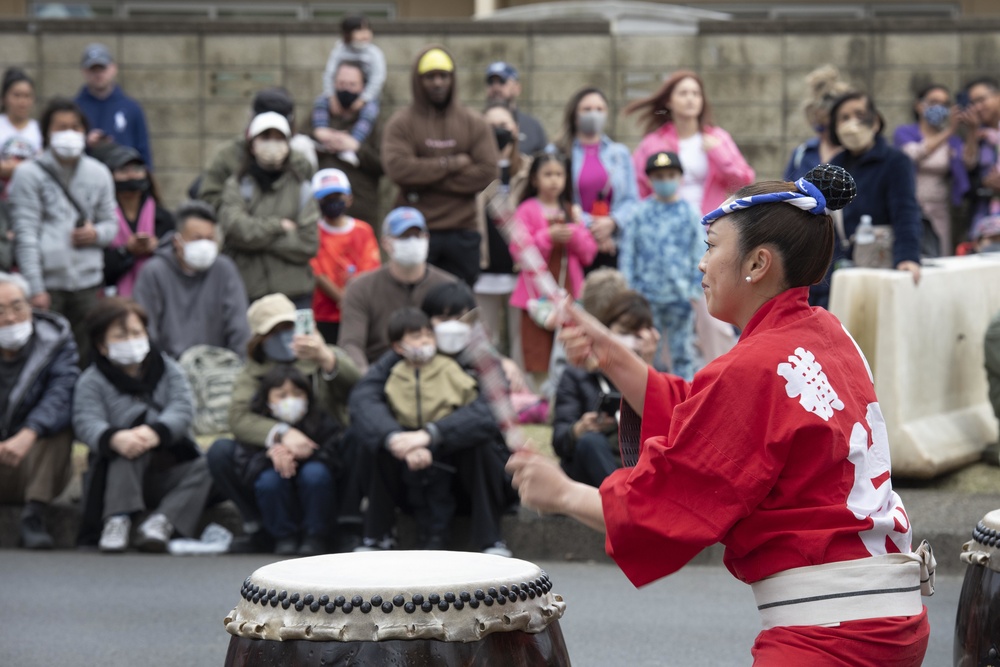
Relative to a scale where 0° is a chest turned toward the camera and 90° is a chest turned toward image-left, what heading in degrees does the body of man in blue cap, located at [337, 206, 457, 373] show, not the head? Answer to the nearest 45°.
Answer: approximately 0°

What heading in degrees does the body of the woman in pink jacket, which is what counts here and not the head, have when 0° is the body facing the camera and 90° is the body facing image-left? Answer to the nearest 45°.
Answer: approximately 0°

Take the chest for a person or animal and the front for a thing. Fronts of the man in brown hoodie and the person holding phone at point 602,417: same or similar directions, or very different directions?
same or similar directions

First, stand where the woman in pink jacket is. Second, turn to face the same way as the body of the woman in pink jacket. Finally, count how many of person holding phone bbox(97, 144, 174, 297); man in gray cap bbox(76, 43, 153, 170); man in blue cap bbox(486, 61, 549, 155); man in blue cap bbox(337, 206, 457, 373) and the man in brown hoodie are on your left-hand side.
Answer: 0

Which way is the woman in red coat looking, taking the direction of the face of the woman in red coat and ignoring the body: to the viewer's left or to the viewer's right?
to the viewer's left

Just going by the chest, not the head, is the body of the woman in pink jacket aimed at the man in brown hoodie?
no

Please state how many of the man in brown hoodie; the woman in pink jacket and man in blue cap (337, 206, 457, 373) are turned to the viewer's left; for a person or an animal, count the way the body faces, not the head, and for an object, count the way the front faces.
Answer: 0

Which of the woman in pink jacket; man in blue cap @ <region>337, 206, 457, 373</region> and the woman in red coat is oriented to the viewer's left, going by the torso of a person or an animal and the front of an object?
the woman in red coat

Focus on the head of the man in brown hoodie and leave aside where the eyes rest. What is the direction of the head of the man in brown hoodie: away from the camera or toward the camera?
toward the camera

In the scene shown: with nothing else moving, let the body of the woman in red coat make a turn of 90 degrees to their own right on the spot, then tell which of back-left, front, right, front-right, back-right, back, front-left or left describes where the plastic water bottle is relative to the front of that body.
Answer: front

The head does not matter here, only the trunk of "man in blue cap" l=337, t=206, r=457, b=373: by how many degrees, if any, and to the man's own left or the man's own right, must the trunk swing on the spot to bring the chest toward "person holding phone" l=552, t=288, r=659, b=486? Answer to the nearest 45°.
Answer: approximately 45° to the man's own left

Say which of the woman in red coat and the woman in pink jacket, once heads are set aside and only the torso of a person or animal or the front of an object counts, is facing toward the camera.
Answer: the woman in pink jacket

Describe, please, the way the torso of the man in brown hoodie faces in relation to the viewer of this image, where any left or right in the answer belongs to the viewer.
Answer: facing the viewer

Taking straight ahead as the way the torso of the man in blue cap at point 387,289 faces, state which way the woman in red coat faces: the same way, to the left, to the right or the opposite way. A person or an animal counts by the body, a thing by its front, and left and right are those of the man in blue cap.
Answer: to the right

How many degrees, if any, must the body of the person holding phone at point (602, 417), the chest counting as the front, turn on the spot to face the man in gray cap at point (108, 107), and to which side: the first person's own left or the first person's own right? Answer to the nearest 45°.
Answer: approximately 135° to the first person's own right

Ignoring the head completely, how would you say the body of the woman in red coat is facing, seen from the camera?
to the viewer's left

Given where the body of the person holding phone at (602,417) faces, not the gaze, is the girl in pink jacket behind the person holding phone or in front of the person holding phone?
behind
